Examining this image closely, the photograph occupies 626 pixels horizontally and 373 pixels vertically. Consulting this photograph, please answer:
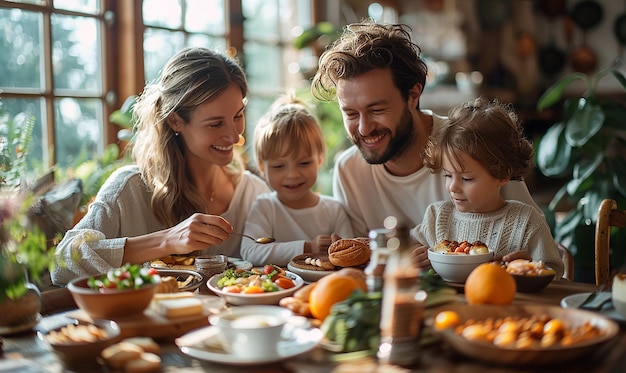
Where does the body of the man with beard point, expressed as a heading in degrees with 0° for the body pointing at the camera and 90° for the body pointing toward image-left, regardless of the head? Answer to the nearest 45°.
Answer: approximately 45°

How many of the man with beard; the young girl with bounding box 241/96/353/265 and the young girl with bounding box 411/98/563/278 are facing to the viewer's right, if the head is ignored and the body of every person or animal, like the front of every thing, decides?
0

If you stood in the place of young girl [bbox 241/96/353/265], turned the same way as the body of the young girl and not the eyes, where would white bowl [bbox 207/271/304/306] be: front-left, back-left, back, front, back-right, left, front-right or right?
front

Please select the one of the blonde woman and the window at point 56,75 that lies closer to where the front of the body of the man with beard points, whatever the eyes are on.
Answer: the blonde woman

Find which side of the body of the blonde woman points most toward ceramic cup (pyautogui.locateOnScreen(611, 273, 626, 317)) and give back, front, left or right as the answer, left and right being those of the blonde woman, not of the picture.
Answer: front

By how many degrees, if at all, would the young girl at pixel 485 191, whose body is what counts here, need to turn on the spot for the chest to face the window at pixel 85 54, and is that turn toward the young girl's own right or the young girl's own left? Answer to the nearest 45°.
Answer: approximately 90° to the young girl's own right

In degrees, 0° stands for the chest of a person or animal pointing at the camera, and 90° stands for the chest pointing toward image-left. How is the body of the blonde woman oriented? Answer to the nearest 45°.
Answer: approximately 315°

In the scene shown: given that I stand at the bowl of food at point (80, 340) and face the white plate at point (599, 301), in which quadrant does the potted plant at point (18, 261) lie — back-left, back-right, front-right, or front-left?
back-left

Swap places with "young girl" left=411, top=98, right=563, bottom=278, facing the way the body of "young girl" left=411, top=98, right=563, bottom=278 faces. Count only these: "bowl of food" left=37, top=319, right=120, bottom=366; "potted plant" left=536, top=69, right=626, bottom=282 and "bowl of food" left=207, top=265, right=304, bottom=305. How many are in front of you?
2

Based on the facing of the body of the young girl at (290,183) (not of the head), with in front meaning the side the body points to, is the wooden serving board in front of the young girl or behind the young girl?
in front

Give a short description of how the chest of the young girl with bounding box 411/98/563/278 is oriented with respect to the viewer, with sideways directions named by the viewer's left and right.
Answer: facing the viewer and to the left of the viewer

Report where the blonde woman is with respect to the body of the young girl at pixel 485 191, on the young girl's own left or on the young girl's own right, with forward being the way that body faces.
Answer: on the young girl's own right

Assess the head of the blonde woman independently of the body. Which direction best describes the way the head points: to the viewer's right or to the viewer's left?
to the viewer's right

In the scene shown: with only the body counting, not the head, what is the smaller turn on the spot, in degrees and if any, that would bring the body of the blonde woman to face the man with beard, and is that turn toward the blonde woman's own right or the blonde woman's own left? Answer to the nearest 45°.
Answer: approximately 45° to the blonde woman's own left

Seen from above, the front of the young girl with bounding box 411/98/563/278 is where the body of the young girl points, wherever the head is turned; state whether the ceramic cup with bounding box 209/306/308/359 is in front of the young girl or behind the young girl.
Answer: in front

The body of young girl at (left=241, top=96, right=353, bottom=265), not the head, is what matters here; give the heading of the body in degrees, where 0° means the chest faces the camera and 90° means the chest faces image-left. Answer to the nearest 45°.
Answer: approximately 0°

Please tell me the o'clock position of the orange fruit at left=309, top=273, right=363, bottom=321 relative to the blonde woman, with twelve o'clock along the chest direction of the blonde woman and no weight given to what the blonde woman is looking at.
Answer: The orange fruit is roughly at 1 o'clock from the blonde woman.
